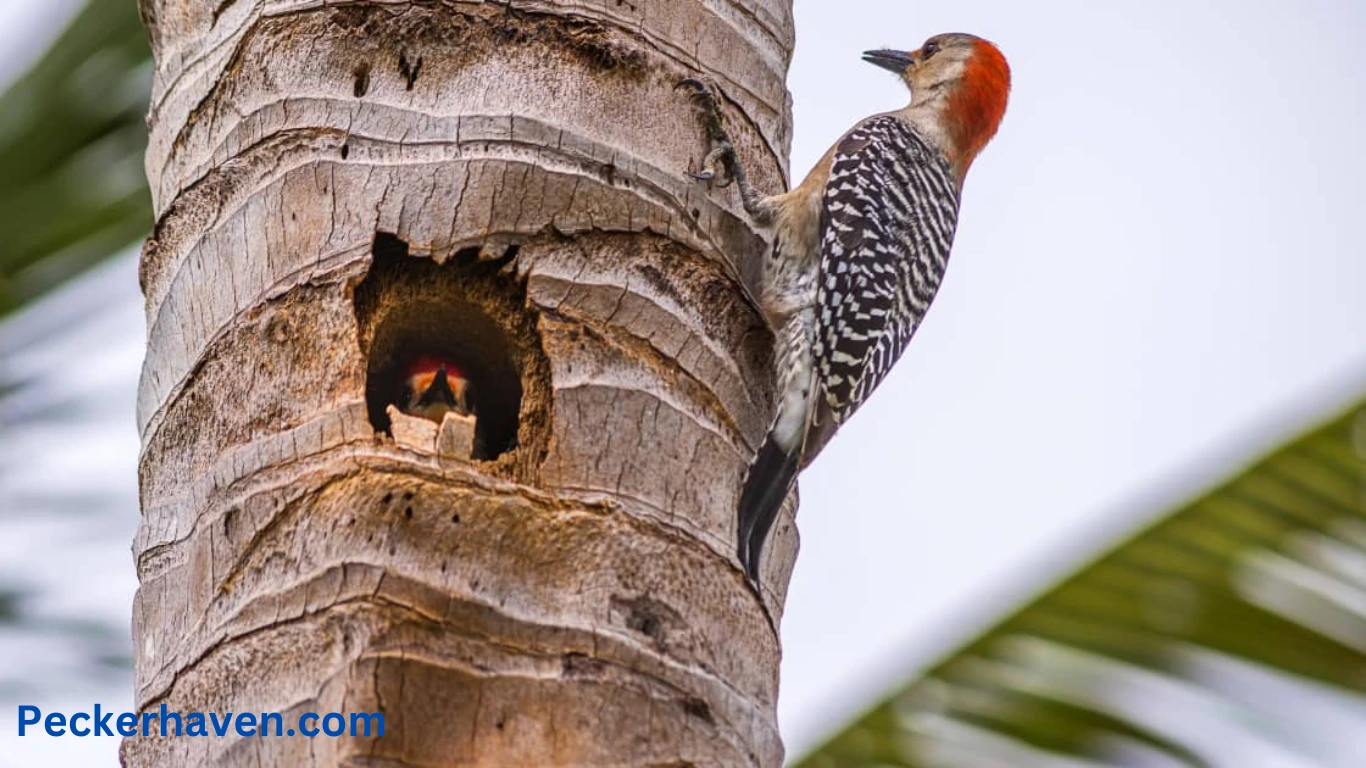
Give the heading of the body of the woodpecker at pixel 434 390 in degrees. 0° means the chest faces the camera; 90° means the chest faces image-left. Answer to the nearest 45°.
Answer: approximately 0°

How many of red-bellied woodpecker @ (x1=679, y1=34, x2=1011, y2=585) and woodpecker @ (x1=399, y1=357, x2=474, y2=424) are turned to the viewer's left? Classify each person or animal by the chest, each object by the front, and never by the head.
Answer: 1

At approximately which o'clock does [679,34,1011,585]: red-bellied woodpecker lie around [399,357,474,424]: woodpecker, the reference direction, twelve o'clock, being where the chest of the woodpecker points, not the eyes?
The red-bellied woodpecker is roughly at 8 o'clock from the woodpecker.

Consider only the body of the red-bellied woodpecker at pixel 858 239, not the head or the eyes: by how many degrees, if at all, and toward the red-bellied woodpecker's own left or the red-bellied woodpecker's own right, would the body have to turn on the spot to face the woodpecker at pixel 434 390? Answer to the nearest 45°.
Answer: approximately 45° to the red-bellied woodpecker's own left

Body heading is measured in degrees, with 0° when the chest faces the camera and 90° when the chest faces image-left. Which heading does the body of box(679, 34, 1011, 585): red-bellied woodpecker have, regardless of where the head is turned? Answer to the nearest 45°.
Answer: approximately 90°

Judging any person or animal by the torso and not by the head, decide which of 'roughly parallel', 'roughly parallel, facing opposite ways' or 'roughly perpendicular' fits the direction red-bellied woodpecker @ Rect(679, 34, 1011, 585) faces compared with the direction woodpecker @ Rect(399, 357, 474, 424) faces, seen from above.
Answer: roughly perpendicular

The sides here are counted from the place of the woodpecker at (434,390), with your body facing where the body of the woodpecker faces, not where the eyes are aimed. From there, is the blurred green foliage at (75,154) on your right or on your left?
on your right
